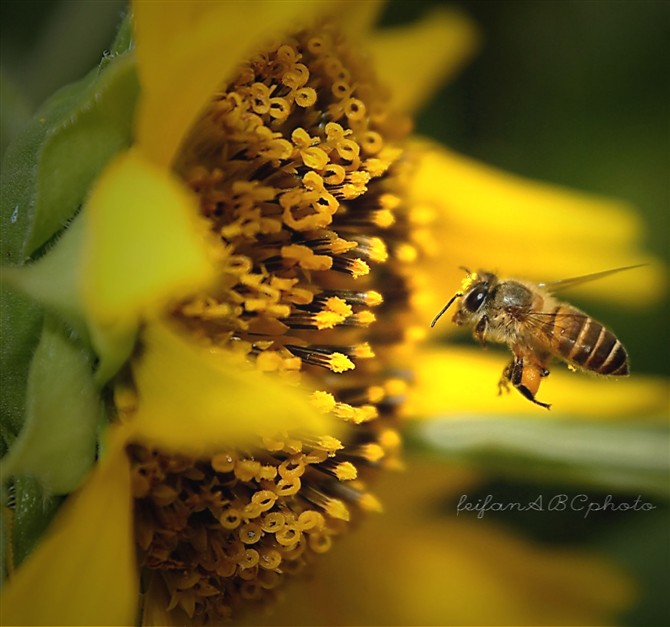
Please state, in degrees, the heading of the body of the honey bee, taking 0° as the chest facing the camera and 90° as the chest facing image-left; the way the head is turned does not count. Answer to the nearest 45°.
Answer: approximately 90°

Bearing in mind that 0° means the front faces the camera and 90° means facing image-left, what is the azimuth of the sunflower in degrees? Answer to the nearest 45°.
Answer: approximately 270°

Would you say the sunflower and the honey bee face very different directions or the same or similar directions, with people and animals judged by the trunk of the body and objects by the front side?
very different directions

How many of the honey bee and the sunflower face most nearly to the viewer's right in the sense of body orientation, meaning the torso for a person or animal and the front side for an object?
1
